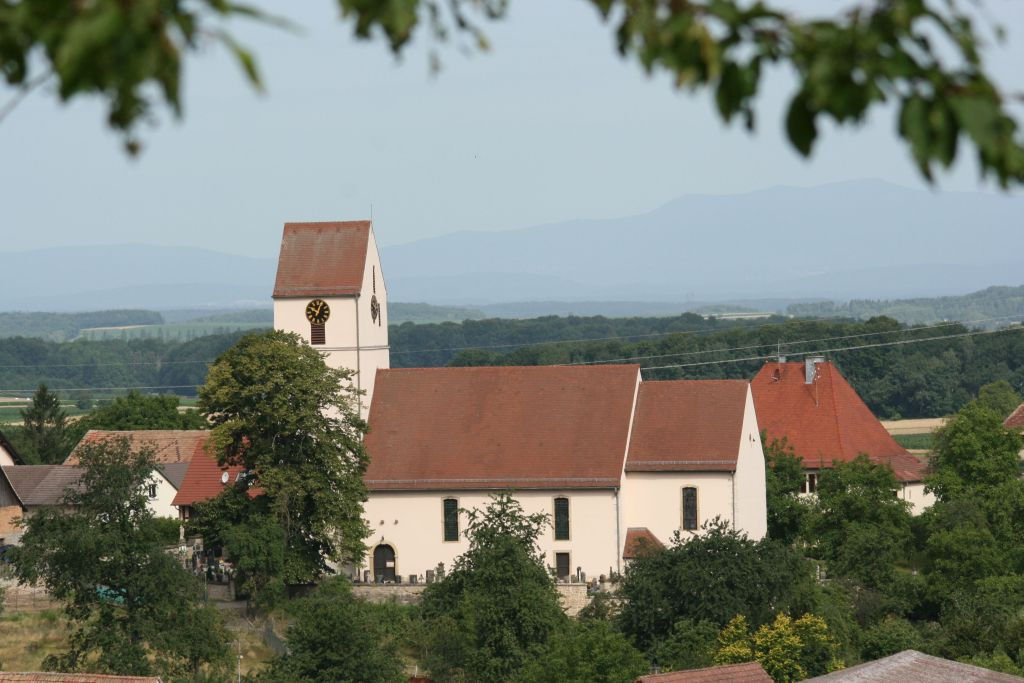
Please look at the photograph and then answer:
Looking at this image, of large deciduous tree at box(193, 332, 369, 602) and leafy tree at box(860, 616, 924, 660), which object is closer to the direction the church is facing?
the large deciduous tree

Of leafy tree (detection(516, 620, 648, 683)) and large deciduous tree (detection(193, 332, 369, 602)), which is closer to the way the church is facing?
the large deciduous tree

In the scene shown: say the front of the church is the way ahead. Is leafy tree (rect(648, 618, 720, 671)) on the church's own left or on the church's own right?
on the church's own left

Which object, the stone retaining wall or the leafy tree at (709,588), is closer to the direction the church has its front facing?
the stone retaining wall

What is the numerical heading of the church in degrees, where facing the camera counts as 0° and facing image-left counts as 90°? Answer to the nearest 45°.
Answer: approximately 90°

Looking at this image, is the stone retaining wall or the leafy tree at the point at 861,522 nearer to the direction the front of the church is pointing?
the stone retaining wall

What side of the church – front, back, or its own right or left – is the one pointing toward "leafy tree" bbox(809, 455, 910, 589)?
back

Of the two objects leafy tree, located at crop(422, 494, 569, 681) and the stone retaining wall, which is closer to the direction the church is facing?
the stone retaining wall

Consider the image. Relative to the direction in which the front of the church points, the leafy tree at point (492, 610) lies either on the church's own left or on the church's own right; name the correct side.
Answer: on the church's own left
